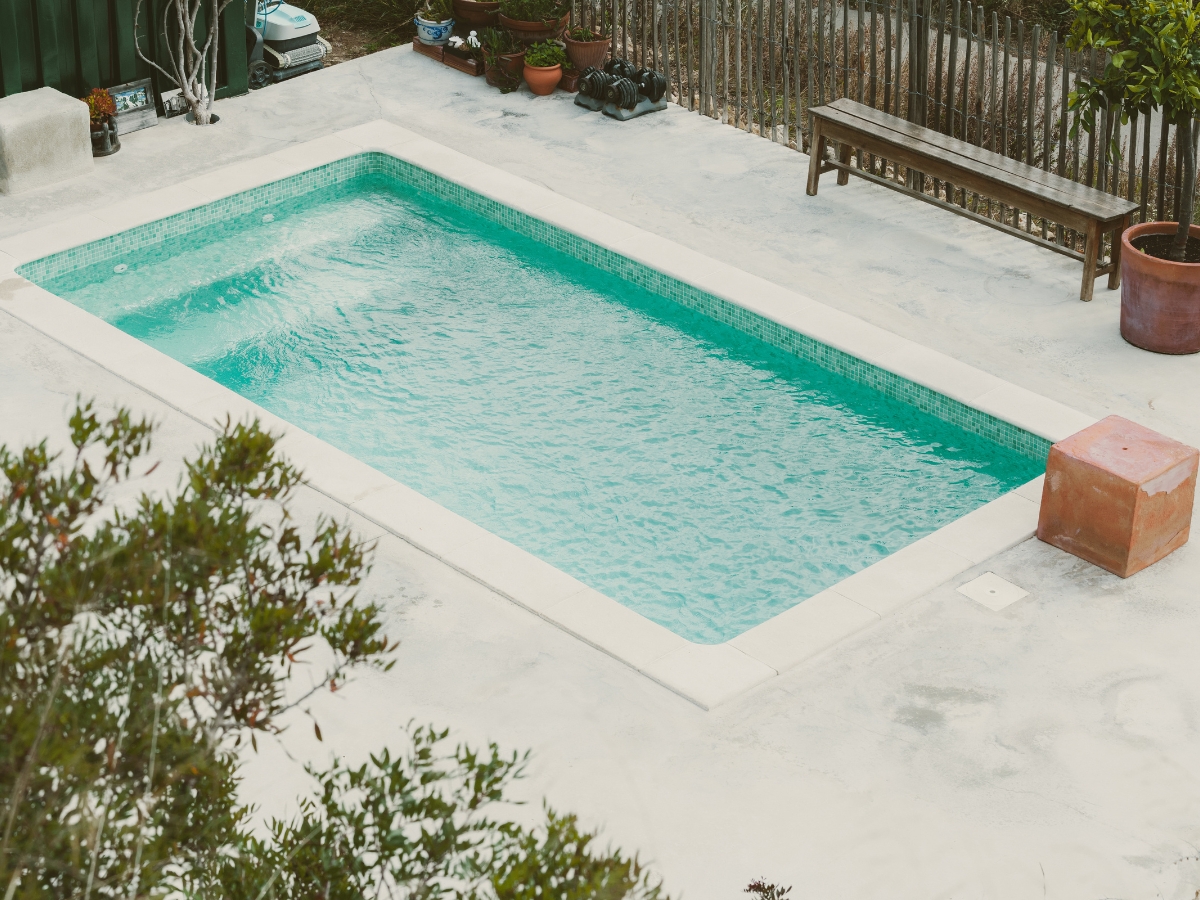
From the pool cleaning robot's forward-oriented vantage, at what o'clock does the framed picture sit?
The framed picture is roughly at 3 o'clock from the pool cleaning robot.

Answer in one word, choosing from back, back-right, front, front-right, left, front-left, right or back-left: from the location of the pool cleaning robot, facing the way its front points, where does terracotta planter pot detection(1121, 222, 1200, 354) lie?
front

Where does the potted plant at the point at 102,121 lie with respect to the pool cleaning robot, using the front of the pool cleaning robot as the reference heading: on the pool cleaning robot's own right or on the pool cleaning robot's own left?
on the pool cleaning robot's own right

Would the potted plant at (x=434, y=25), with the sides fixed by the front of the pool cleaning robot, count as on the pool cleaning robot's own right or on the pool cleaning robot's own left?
on the pool cleaning robot's own left

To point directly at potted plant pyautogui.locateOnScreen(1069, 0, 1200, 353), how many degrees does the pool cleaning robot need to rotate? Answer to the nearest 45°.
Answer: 0° — it already faces it

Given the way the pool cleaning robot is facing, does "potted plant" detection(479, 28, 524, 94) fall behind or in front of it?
in front

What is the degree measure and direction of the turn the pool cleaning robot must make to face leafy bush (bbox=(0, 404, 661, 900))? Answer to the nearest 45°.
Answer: approximately 45° to its right
